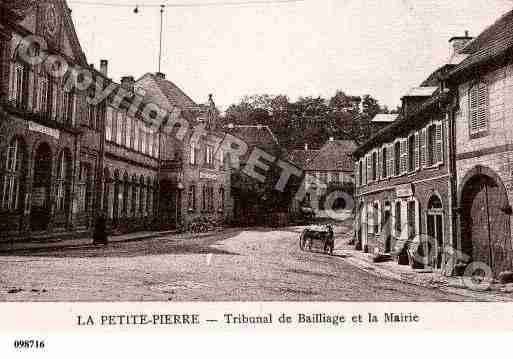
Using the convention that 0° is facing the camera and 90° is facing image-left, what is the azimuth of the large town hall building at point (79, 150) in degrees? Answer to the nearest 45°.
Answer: approximately 315°

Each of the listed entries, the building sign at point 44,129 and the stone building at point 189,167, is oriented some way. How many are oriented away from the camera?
0

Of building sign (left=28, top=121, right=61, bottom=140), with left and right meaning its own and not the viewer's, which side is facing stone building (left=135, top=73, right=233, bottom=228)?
left

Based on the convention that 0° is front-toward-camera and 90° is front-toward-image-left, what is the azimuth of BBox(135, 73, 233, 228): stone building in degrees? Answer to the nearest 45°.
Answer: approximately 315°

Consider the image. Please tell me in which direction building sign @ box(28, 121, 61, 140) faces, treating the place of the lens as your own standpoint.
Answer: facing the viewer and to the right of the viewer
